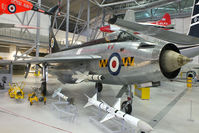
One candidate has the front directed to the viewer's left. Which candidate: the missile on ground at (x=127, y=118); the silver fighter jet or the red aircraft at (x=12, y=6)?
the red aircraft

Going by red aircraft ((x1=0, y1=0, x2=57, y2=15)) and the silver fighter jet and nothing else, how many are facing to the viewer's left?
1

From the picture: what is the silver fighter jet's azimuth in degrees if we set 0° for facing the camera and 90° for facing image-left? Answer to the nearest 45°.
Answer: approximately 315°

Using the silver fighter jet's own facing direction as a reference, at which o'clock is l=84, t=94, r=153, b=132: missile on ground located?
The missile on ground is roughly at 2 o'clock from the silver fighter jet.

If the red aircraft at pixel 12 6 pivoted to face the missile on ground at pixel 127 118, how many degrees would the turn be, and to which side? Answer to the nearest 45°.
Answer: approximately 90° to its left

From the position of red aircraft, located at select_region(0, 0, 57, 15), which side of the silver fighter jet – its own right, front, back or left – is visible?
back

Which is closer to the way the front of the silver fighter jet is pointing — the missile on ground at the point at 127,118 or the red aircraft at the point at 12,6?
the missile on ground

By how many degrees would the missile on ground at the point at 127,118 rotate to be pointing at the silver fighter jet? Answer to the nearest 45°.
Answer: approximately 135° to its left

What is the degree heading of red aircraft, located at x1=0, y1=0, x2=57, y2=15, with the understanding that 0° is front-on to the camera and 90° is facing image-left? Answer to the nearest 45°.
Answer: approximately 90°

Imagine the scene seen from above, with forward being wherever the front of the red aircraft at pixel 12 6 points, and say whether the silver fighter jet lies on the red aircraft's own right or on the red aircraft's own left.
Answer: on the red aircraft's own left

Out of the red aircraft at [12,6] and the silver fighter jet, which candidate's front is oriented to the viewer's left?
the red aircraft

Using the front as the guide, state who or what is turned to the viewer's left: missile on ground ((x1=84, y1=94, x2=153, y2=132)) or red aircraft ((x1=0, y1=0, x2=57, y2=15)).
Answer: the red aircraft
